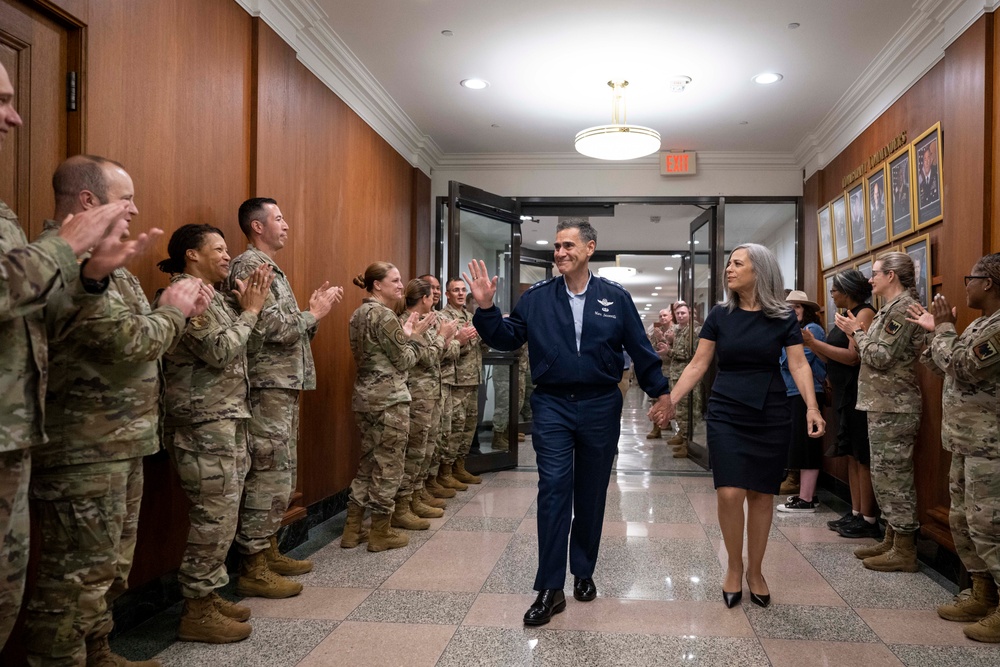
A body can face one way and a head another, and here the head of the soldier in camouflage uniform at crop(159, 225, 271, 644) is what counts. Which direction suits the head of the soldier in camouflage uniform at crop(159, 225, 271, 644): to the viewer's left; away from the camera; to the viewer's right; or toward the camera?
to the viewer's right

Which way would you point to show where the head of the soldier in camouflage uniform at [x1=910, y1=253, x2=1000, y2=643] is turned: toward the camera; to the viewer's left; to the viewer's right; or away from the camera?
to the viewer's left

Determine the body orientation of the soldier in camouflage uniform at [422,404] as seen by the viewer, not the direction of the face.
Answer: to the viewer's right

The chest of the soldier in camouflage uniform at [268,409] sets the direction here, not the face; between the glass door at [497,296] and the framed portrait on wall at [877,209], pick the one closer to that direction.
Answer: the framed portrait on wall

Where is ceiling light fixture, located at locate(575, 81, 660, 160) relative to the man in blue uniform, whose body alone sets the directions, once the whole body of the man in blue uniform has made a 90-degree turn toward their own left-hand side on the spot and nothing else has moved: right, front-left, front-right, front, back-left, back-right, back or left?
left

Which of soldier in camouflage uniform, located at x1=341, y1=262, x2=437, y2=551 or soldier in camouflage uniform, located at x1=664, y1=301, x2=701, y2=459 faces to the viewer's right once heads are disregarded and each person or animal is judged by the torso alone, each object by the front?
soldier in camouflage uniform, located at x1=341, y1=262, x2=437, y2=551

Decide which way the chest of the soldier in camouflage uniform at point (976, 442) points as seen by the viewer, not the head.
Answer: to the viewer's left

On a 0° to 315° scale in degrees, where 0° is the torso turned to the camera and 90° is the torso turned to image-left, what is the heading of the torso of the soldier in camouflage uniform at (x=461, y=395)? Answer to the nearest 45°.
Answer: approximately 315°

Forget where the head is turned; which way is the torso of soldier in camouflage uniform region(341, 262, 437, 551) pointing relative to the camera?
to the viewer's right

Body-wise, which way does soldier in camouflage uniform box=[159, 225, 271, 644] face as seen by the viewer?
to the viewer's right

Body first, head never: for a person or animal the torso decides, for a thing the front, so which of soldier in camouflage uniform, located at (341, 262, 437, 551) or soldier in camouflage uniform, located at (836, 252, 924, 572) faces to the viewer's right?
soldier in camouflage uniform, located at (341, 262, 437, 551)

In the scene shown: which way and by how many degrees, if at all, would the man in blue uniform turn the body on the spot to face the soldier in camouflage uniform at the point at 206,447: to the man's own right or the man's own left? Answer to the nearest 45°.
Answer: approximately 90° to the man's own right

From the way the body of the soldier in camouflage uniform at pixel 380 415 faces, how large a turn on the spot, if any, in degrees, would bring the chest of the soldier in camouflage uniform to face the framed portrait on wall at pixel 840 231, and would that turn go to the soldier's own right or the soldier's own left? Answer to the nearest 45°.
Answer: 0° — they already face it

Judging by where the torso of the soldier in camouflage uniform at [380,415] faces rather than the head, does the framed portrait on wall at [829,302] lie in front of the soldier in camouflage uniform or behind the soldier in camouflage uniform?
in front

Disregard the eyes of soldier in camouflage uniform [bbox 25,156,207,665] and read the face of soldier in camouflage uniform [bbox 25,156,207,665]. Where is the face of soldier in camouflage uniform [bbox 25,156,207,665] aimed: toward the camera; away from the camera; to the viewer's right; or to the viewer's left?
to the viewer's right
